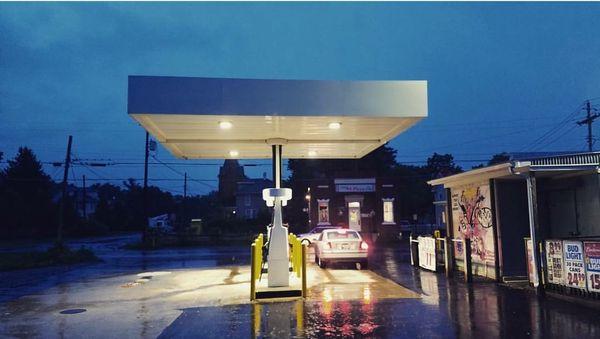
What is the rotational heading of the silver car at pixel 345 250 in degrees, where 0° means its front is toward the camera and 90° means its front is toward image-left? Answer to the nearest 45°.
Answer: approximately 180°

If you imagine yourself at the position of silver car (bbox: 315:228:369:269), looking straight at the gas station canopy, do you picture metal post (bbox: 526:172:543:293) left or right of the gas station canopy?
left

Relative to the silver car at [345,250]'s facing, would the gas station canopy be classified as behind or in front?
behind

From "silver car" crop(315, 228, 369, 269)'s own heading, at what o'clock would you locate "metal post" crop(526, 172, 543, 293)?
The metal post is roughly at 5 o'clock from the silver car.

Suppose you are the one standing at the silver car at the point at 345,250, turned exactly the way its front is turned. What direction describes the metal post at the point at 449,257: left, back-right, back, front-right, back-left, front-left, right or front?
back-right
